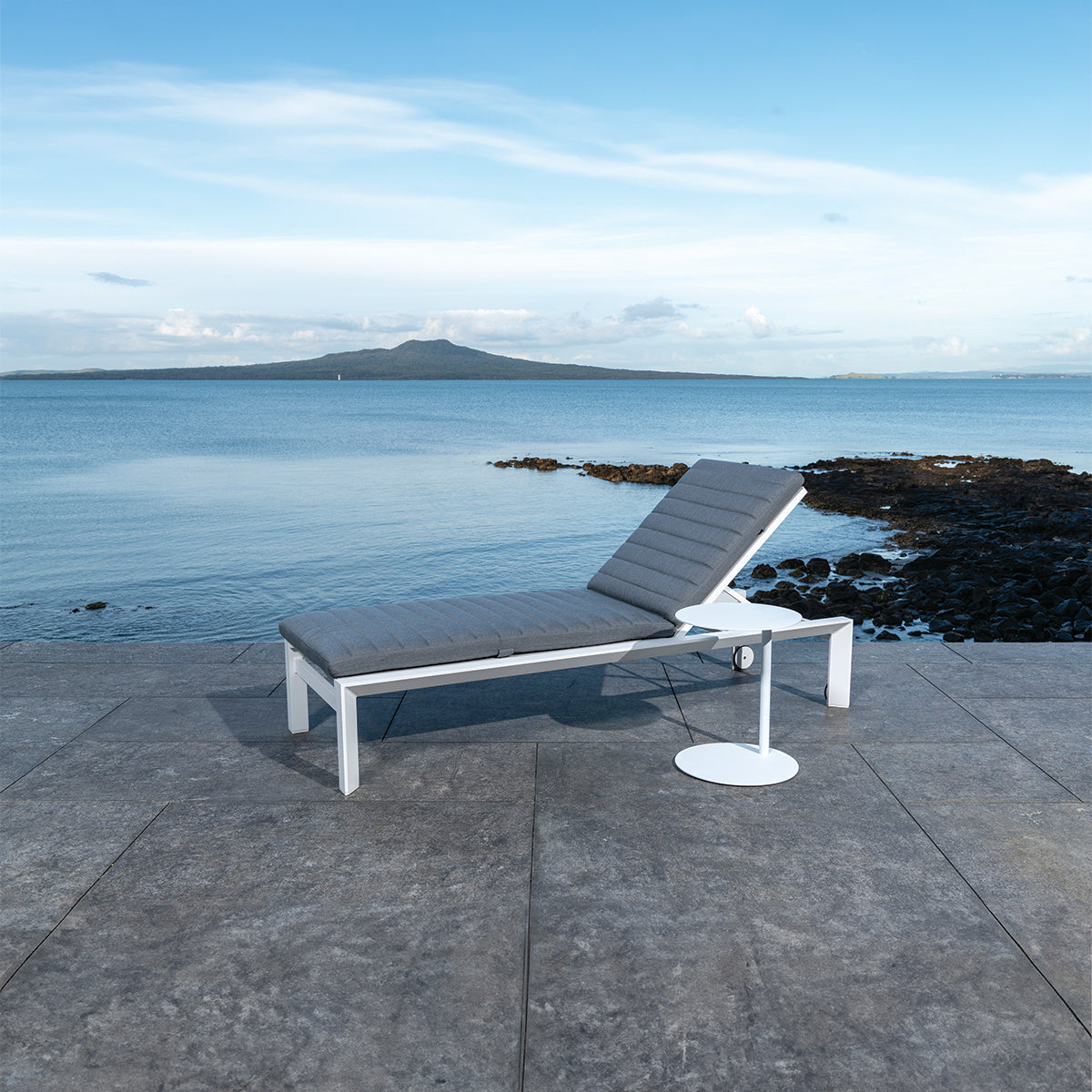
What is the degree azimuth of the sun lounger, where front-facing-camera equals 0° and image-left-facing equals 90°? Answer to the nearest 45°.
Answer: approximately 45°
